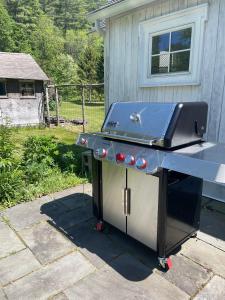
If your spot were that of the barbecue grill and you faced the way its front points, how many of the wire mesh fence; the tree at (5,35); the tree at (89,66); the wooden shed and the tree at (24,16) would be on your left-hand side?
0

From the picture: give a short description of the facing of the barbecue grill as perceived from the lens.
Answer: facing the viewer and to the left of the viewer

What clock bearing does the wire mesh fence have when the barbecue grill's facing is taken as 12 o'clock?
The wire mesh fence is roughly at 4 o'clock from the barbecue grill.

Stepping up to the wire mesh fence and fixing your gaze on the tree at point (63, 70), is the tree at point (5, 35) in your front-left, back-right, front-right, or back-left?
front-left

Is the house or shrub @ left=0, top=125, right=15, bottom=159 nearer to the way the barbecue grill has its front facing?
the shrub

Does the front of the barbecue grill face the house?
no

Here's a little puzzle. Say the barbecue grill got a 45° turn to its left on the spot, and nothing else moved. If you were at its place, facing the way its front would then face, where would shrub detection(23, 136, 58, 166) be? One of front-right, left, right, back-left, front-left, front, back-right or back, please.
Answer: back-right

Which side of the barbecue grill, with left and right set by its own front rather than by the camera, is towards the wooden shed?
right

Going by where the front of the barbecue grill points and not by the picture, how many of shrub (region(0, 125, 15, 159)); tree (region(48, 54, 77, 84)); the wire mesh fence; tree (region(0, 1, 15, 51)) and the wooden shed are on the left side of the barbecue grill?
0

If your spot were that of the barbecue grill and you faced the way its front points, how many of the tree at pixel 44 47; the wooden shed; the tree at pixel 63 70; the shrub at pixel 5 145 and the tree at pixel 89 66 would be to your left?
0

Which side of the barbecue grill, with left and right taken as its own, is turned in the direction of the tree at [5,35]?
right

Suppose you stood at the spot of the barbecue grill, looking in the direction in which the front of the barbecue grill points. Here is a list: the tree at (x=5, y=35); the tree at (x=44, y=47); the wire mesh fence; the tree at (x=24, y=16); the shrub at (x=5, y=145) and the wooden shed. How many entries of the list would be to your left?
0

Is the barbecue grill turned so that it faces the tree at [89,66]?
no

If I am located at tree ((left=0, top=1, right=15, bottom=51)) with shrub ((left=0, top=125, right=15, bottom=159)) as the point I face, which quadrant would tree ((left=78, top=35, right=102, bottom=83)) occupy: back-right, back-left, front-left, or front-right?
front-left
